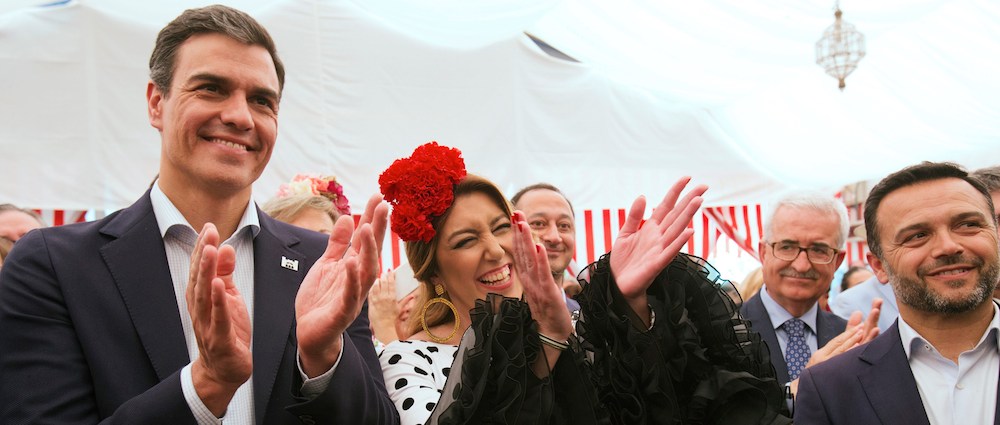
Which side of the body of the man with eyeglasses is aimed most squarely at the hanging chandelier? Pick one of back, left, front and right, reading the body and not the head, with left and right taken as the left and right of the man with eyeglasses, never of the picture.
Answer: back

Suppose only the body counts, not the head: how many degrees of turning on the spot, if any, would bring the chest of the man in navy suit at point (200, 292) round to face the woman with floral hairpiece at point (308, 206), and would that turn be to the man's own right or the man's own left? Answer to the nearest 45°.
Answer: approximately 135° to the man's own left

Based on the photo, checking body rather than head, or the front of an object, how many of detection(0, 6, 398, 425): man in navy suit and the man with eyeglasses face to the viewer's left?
0

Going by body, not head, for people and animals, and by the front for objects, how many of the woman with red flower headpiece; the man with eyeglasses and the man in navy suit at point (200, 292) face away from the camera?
0

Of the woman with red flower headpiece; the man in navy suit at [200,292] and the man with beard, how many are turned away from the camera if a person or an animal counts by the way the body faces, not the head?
0

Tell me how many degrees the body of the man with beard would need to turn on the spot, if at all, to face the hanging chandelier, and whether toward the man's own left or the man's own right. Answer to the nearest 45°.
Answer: approximately 135° to the man's own left

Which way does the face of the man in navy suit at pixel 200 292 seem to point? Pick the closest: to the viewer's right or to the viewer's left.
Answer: to the viewer's right

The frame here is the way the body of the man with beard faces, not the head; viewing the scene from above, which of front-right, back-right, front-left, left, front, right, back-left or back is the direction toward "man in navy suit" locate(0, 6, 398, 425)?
right

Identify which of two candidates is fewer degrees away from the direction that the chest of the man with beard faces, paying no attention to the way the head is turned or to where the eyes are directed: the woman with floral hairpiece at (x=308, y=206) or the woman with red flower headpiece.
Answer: the woman with red flower headpiece

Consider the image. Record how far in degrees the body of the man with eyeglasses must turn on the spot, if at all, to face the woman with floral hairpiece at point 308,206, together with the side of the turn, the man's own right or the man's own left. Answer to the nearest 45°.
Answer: approximately 90° to the man's own right

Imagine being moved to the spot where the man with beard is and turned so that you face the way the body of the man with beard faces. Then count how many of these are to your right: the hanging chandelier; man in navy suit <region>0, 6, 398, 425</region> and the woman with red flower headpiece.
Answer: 2

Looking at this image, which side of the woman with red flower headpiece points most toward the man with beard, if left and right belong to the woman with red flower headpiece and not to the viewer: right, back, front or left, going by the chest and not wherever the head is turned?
left

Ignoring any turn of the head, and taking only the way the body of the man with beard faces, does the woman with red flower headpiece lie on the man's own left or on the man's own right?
on the man's own right

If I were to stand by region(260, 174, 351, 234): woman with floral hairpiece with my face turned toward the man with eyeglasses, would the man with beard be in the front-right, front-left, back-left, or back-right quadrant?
front-right

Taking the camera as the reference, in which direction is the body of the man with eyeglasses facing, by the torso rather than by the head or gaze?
toward the camera

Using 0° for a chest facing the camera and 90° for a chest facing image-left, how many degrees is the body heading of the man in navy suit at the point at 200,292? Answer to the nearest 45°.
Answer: approximately 315°

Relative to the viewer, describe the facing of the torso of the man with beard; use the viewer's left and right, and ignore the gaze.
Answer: facing the viewer and to the right of the viewer

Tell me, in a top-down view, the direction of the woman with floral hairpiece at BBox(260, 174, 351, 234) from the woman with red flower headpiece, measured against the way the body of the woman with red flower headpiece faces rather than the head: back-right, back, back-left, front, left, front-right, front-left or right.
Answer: back
